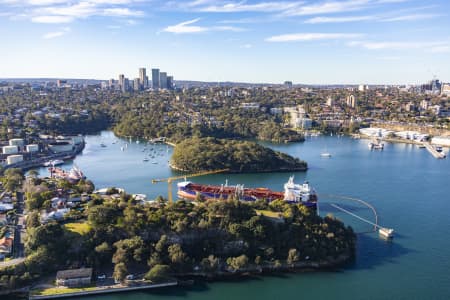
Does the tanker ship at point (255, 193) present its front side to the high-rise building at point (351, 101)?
no

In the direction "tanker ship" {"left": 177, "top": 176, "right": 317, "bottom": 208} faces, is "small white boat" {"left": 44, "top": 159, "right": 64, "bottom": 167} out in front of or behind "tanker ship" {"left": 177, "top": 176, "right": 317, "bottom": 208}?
in front

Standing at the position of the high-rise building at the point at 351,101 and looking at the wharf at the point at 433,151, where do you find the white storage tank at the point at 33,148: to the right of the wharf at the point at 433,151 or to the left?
right

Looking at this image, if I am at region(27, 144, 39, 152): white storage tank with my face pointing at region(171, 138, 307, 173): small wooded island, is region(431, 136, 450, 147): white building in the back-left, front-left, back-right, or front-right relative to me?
front-left

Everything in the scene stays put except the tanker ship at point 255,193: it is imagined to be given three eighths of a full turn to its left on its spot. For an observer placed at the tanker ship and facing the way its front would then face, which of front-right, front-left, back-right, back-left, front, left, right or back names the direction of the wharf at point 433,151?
left

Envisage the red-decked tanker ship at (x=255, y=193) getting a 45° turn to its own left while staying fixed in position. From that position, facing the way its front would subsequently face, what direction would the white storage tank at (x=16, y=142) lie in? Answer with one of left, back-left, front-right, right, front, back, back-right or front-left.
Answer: right

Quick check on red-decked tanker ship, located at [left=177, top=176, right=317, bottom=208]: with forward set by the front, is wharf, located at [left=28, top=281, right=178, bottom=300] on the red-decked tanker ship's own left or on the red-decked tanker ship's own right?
on the red-decked tanker ship's own left

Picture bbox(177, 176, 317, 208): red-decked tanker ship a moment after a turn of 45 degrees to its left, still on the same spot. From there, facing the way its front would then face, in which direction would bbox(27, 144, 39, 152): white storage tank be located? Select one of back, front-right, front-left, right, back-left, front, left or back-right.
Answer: right

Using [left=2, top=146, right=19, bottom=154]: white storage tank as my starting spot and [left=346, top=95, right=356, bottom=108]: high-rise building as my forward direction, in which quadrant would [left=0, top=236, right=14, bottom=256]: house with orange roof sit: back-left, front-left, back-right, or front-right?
back-right

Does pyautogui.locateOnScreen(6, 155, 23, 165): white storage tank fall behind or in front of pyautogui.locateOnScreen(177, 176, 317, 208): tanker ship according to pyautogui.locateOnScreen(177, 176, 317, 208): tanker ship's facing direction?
in front

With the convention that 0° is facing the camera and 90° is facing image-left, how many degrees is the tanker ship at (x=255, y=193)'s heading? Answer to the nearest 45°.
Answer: approximately 90°

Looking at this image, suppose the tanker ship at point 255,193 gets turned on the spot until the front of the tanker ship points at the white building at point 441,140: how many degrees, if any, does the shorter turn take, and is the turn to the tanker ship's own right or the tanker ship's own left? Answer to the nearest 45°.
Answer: approximately 135° to the tanker ship's own right

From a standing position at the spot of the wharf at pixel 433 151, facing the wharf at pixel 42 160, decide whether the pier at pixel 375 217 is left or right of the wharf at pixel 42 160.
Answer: left

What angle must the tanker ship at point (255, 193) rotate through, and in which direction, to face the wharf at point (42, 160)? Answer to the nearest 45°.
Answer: approximately 45° to its right

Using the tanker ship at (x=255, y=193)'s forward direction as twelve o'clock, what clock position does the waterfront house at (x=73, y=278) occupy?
The waterfront house is roughly at 10 o'clock from the tanker ship.

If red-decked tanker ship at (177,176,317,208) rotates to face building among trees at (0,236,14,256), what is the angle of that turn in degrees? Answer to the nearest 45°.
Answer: approximately 45° to its left
